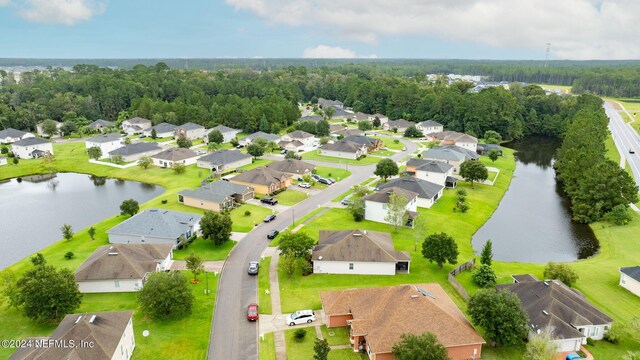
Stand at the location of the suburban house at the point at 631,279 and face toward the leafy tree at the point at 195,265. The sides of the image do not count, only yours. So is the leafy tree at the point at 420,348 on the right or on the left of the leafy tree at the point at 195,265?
left

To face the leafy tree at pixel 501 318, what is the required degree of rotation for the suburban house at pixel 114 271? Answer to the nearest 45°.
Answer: approximately 45° to its right

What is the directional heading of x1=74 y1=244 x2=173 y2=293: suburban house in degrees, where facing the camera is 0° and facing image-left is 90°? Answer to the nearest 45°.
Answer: approximately 270°

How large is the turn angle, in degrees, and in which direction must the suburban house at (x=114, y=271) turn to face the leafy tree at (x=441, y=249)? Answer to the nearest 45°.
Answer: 0° — it already faces it

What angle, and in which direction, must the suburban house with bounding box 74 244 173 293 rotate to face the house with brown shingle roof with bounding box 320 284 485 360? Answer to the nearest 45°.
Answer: approximately 45° to its right

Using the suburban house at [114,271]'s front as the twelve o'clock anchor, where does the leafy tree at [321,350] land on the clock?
The leafy tree is roughly at 2 o'clock from the suburban house.

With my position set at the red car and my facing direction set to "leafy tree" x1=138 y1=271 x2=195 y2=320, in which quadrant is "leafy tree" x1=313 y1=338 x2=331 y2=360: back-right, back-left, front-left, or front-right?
back-left

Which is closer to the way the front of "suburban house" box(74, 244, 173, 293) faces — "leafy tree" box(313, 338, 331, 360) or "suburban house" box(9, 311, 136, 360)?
the leafy tree

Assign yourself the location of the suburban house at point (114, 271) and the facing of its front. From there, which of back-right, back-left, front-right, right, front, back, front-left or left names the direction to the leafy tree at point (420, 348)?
front-right

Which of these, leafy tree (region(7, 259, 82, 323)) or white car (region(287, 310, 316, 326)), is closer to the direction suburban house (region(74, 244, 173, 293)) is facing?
the white car

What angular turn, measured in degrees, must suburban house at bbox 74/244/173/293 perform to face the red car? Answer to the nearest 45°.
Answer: approximately 45° to its right

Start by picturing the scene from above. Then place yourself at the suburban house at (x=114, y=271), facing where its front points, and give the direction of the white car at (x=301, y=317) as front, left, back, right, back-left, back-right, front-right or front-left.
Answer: front-right
